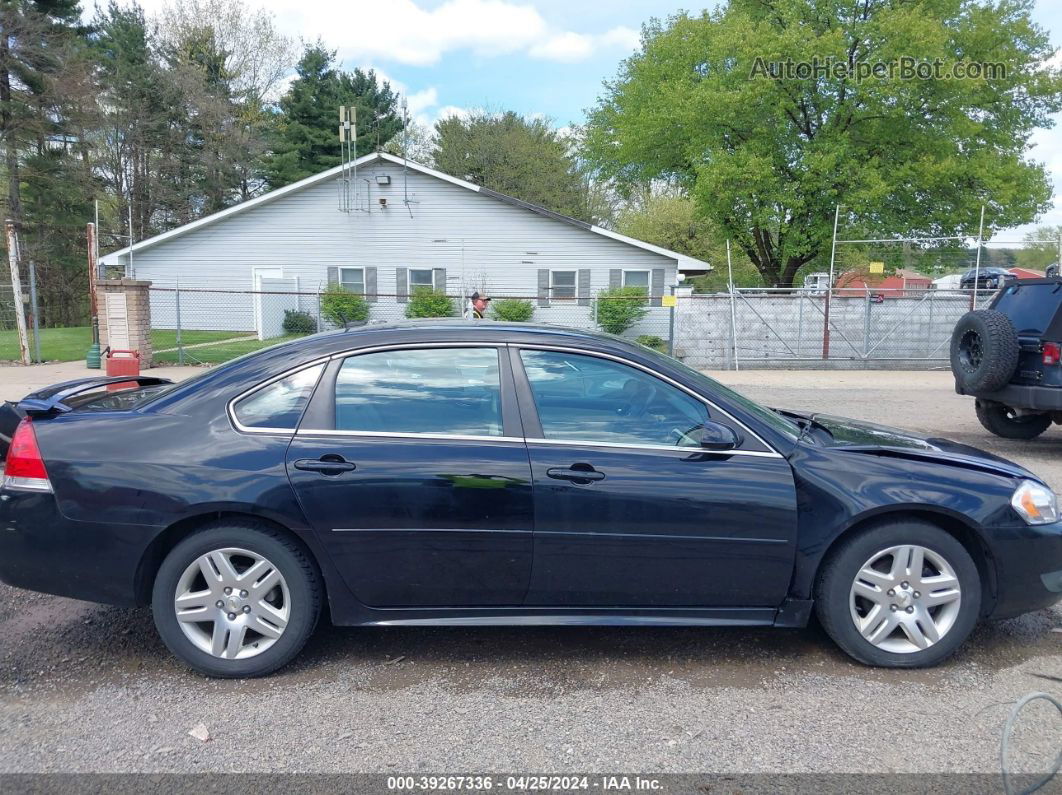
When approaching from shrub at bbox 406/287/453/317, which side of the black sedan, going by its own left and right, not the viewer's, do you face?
left

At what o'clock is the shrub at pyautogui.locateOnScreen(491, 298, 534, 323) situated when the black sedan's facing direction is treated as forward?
The shrub is roughly at 9 o'clock from the black sedan.

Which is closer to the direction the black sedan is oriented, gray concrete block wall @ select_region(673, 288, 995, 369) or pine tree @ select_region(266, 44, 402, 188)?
the gray concrete block wall

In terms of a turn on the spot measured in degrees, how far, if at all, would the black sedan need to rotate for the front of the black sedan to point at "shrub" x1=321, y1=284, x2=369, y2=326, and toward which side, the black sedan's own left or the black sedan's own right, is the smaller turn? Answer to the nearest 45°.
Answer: approximately 90° to the black sedan's own left

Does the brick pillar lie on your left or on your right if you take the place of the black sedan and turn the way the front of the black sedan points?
on your left

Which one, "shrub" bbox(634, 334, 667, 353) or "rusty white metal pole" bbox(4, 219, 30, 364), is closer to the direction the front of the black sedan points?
the shrub

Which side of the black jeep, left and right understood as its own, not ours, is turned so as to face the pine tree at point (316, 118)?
left

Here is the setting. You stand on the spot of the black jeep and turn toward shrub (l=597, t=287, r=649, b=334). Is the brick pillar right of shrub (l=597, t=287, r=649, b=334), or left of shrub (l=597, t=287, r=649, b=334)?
left

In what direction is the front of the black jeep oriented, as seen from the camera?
facing away from the viewer and to the right of the viewer

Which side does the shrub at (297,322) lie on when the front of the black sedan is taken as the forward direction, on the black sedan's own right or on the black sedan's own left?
on the black sedan's own left

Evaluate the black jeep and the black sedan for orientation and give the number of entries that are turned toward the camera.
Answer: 0

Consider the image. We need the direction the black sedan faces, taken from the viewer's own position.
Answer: facing to the right of the viewer

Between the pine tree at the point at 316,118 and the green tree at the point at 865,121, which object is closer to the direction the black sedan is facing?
the green tree
